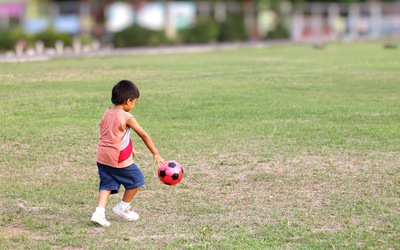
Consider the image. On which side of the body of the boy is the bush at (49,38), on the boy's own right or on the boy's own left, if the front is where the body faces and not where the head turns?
on the boy's own left

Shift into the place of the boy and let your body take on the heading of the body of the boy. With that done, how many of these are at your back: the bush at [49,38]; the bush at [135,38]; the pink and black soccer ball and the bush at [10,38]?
0

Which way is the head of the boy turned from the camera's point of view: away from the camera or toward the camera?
away from the camera

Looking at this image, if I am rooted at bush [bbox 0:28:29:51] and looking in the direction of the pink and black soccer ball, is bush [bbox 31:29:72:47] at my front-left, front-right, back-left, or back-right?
front-left

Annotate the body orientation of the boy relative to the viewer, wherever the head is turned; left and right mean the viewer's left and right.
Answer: facing away from the viewer and to the right of the viewer

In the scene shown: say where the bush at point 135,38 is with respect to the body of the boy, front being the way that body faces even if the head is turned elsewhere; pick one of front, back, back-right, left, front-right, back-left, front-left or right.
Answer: front-left

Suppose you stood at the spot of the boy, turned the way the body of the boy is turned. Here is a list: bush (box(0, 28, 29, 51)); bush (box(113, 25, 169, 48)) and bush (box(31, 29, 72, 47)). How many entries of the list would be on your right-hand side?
0

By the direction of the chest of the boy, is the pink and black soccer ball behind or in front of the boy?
in front

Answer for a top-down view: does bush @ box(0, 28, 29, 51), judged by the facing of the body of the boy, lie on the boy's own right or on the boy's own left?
on the boy's own left
